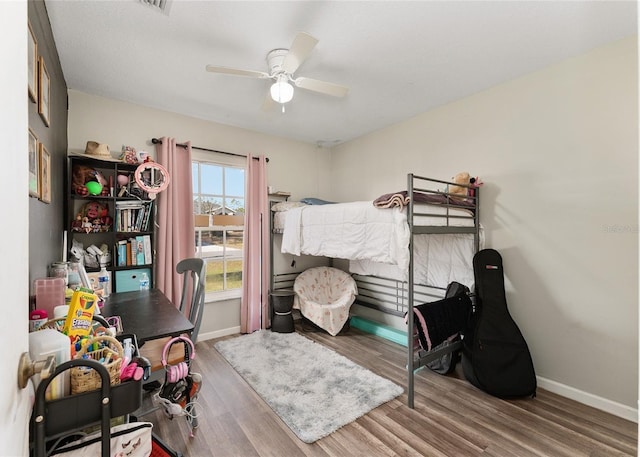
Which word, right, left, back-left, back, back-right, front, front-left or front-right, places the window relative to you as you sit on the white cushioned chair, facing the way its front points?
right

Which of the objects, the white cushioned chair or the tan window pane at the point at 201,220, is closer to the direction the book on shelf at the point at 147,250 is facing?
the white cushioned chair

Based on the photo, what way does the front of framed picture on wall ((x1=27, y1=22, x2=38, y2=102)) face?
to the viewer's right

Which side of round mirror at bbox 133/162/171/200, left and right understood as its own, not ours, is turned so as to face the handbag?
front

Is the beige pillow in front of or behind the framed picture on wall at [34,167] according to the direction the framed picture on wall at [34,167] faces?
in front

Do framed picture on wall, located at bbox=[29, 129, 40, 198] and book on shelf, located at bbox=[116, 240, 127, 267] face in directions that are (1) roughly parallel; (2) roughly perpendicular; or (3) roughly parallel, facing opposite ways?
roughly perpendicular

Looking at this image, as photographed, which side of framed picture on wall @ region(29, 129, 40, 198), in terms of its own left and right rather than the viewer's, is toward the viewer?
right

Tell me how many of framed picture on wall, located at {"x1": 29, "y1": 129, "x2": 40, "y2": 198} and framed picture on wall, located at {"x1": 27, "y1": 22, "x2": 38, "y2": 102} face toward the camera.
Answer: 0

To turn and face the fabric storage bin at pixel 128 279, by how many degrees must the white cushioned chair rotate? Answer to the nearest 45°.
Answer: approximately 45° to its right

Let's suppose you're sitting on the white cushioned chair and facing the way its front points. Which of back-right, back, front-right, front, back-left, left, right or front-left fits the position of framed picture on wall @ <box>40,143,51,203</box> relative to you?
front-right
